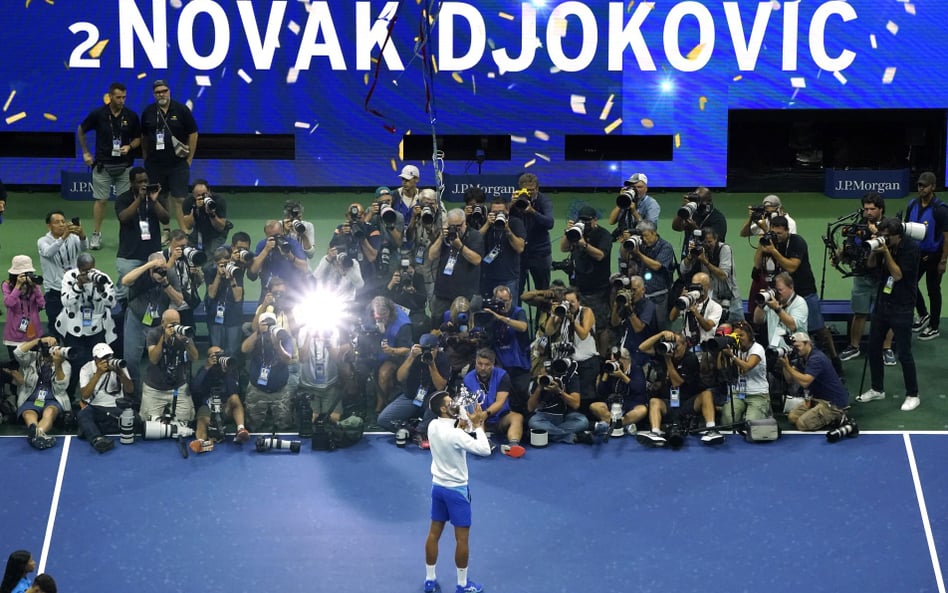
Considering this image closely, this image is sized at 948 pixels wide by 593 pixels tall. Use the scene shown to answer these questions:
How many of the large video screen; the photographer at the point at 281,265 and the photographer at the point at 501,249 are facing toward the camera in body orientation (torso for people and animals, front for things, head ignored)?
3

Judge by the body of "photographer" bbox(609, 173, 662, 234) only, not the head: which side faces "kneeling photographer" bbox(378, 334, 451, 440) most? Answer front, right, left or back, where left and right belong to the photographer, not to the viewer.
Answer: front

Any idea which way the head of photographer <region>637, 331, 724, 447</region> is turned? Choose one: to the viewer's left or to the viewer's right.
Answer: to the viewer's left

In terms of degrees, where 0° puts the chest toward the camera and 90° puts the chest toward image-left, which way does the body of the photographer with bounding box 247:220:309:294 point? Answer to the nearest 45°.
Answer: approximately 0°

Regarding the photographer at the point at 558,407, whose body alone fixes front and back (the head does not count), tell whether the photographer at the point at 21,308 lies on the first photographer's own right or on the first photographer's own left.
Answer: on the first photographer's own right

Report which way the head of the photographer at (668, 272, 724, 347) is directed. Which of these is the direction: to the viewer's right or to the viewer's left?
to the viewer's left

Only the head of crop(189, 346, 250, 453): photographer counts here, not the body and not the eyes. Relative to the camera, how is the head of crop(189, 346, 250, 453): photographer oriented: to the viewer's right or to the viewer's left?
to the viewer's right

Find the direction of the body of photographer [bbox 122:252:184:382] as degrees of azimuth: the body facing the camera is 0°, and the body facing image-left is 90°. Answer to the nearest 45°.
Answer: approximately 315°

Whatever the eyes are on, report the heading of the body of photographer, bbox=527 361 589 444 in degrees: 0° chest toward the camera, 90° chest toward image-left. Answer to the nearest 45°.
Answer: approximately 0°
